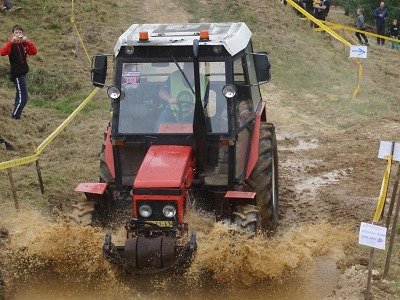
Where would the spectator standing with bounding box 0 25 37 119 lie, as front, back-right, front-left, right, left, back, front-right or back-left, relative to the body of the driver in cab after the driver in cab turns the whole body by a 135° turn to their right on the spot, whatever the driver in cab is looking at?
front

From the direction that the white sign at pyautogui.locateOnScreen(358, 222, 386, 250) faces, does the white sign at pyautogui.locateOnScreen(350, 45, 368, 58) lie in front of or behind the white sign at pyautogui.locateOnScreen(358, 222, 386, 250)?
behind

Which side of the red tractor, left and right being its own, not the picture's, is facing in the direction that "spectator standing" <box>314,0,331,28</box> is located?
back

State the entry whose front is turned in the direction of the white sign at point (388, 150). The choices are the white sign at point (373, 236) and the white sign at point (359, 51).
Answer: the white sign at point (359, 51)

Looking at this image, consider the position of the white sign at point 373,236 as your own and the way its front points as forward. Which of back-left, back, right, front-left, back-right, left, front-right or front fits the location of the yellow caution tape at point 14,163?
right
